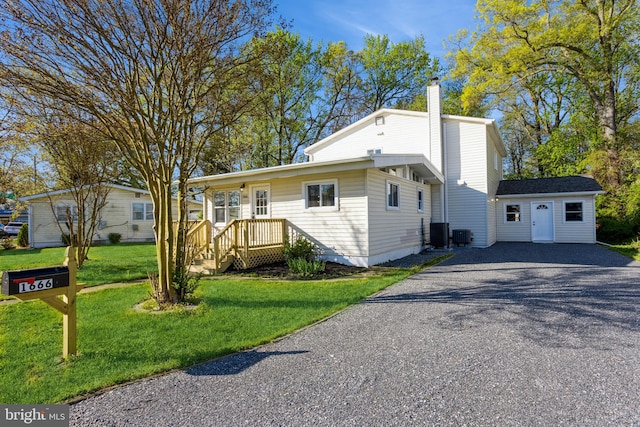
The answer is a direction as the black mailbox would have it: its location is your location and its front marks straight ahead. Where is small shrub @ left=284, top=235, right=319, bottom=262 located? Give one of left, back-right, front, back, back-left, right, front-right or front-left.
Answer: back-right

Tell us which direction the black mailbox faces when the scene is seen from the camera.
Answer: facing to the left of the viewer

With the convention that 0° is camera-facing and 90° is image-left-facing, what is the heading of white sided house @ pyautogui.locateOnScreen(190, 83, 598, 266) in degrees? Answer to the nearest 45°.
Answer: approximately 45°

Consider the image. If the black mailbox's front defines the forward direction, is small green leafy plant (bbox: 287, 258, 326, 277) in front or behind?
behind

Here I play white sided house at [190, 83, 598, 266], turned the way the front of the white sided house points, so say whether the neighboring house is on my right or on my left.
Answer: on my right

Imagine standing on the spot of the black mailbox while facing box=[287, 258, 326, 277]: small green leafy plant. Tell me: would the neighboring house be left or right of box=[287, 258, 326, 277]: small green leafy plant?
left

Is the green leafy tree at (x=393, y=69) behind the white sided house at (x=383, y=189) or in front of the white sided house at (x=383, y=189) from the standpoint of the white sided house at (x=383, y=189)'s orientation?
behind

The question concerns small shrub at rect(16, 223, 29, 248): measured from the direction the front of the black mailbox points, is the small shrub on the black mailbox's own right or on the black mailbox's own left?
on the black mailbox's own right
